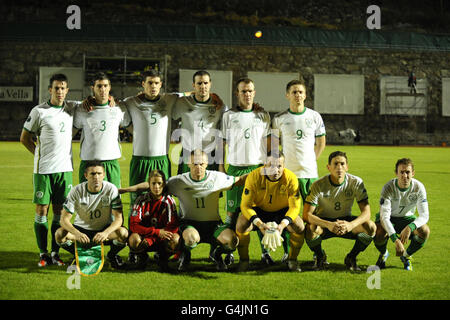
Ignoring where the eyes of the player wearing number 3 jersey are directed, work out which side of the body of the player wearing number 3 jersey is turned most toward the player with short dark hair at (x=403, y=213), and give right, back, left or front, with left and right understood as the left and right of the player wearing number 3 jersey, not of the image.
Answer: left

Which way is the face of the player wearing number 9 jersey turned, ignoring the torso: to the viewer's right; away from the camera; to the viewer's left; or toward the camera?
toward the camera

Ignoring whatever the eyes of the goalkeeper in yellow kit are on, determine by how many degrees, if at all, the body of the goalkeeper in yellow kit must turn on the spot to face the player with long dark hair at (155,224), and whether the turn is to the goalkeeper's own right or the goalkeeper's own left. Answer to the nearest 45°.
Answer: approximately 90° to the goalkeeper's own right

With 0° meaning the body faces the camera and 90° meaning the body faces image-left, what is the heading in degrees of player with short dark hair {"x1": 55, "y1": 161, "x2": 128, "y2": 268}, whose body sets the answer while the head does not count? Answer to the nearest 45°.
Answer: approximately 0°

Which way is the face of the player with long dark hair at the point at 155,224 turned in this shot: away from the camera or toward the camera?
toward the camera

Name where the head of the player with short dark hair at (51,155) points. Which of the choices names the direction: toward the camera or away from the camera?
toward the camera

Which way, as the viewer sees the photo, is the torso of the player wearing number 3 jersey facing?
toward the camera

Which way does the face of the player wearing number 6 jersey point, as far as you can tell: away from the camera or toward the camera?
toward the camera

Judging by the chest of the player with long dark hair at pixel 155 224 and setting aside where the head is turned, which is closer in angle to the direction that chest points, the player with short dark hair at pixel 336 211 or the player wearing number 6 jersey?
the player with short dark hair

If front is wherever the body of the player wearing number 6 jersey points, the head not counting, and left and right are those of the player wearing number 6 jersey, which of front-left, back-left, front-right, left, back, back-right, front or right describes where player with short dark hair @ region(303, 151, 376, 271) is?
front-left

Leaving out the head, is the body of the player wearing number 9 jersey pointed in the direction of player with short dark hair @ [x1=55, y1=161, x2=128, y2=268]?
no

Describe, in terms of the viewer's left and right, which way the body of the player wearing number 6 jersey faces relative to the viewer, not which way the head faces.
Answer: facing the viewer

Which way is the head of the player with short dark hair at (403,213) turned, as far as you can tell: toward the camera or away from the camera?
toward the camera

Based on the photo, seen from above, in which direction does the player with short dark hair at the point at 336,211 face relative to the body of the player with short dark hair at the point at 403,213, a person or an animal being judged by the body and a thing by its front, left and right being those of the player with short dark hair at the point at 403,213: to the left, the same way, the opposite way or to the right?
the same way

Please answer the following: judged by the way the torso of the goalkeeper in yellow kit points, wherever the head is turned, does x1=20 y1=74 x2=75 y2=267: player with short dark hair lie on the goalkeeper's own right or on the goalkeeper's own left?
on the goalkeeper's own right

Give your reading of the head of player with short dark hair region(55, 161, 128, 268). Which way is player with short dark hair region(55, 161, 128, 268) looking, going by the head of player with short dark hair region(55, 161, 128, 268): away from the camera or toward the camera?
toward the camera

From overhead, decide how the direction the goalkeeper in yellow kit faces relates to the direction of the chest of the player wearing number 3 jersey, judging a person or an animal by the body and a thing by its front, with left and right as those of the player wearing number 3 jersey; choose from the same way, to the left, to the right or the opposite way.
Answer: the same way

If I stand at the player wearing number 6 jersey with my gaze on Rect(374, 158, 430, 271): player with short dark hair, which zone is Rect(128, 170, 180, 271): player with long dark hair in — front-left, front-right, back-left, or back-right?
back-right
